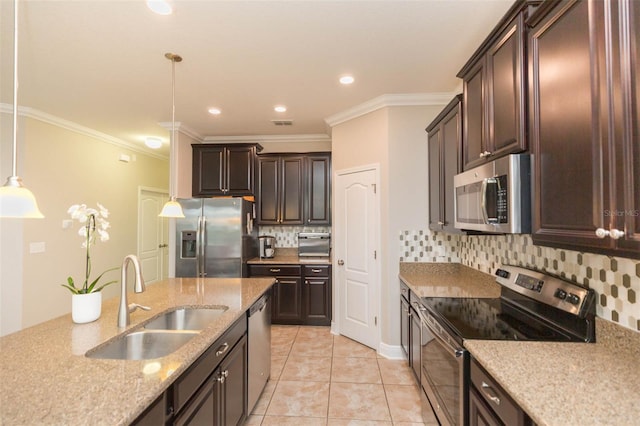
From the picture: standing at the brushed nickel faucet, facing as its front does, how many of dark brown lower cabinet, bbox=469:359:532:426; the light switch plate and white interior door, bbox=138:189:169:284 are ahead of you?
1

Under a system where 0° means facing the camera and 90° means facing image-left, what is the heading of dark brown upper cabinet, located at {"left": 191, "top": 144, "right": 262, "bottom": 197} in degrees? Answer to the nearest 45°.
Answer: approximately 0°

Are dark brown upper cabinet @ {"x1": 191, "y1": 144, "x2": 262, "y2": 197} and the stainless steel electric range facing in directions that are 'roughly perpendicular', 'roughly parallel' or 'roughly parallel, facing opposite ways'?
roughly perpendicular

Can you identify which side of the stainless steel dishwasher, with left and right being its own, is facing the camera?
right

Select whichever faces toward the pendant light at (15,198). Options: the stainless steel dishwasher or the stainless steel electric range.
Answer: the stainless steel electric range

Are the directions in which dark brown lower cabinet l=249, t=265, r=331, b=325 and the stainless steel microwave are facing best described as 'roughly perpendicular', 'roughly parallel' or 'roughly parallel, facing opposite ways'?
roughly perpendicular

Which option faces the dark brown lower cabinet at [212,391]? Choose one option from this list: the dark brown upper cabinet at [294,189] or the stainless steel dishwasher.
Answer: the dark brown upper cabinet

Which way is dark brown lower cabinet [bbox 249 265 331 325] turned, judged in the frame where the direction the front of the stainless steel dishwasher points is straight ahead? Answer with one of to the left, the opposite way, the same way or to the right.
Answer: to the right
